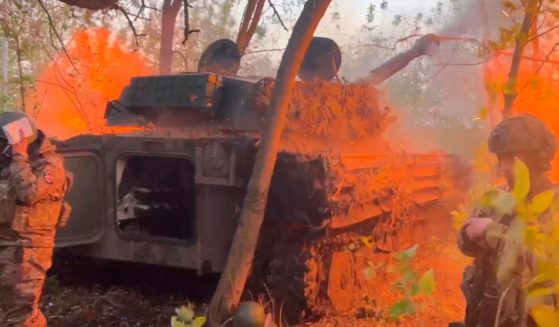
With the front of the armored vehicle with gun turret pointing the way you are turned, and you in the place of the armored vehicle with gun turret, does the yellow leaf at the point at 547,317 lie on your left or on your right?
on your right

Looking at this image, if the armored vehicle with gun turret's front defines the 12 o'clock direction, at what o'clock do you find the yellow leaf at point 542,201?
The yellow leaf is roughly at 4 o'clock from the armored vehicle with gun turret.

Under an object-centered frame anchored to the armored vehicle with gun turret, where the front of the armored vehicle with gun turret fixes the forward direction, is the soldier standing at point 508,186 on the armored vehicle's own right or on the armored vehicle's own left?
on the armored vehicle's own right

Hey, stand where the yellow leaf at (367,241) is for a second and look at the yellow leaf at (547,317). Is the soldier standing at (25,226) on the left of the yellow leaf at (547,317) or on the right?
right

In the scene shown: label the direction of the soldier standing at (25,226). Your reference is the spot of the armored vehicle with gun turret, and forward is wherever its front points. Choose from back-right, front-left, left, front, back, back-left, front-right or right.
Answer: back

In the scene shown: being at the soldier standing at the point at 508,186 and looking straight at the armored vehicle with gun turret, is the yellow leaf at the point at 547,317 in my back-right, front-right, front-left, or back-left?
back-left

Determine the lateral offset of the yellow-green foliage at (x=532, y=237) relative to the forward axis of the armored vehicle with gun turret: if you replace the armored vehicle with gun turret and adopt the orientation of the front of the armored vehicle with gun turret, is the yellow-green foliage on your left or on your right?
on your right

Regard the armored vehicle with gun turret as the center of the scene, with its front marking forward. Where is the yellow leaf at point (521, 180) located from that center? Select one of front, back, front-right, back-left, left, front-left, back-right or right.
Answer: back-right

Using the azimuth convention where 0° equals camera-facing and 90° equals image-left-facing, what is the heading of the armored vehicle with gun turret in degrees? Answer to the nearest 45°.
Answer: approximately 225°
